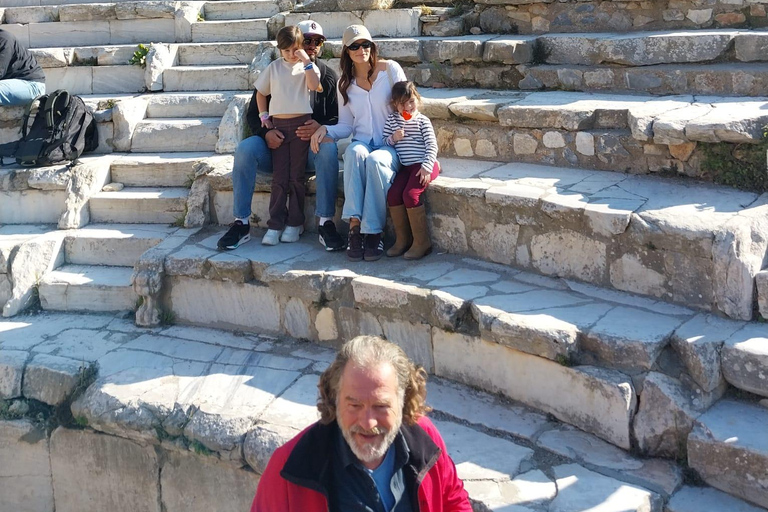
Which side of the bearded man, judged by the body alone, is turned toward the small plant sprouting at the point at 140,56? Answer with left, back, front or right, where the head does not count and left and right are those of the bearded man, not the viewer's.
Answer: back

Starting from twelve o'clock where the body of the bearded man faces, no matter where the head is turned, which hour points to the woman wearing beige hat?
The woman wearing beige hat is roughly at 6 o'clock from the bearded man.

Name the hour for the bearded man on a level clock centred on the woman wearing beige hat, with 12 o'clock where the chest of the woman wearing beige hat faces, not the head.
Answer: The bearded man is roughly at 12 o'clock from the woman wearing beige hat.

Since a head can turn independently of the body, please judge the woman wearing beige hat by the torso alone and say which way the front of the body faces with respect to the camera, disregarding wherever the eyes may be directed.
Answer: toward the camera

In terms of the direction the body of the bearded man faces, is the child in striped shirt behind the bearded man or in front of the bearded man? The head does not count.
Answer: behind

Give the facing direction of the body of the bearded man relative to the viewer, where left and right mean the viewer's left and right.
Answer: facing the viewer

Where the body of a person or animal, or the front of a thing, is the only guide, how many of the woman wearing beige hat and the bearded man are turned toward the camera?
2

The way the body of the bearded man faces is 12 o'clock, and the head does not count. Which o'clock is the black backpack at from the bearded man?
The black backpack is roughly at 5 o'clock from the bearded man.

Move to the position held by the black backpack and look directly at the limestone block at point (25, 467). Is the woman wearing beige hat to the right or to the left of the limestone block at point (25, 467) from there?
left

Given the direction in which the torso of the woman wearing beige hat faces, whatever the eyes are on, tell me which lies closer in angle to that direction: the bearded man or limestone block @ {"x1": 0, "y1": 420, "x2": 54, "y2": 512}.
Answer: the bearded man

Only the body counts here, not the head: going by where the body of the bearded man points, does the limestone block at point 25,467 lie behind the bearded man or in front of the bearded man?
behind
